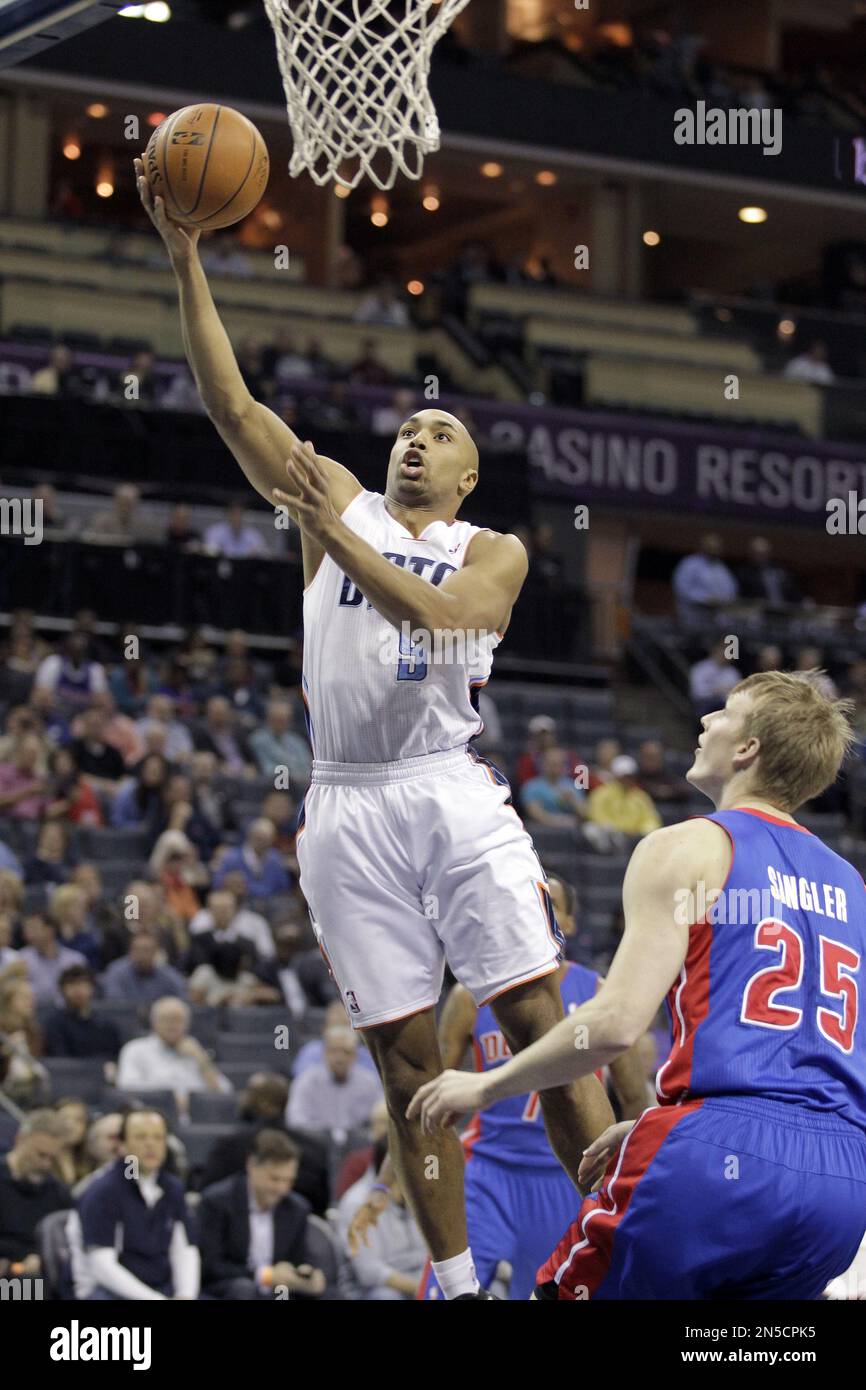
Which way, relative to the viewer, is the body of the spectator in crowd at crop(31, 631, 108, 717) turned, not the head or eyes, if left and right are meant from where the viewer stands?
facing the viewer

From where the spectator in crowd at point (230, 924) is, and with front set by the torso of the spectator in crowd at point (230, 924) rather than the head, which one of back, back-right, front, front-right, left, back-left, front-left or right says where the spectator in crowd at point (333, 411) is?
back

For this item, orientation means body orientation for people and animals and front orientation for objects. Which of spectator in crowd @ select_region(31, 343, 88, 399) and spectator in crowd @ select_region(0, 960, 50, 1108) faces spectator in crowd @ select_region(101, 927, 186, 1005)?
spectator in crowd @ select_region(31, 343, 88, 399)

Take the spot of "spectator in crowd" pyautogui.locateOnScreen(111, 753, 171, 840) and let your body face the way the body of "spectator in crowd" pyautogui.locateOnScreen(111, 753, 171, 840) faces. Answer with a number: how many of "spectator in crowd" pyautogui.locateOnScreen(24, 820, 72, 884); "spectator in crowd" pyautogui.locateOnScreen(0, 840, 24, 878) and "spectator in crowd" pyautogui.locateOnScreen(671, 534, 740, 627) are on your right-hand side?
2

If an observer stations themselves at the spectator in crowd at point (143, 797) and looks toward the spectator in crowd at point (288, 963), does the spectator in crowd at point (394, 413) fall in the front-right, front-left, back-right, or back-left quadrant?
back-left

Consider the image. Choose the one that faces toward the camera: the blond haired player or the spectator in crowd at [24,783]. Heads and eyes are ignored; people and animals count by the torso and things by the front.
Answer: the spectator in crowd

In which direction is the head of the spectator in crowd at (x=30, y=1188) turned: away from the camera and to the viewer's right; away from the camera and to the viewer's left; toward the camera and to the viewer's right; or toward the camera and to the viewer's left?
toward the camera and to the viewer's right

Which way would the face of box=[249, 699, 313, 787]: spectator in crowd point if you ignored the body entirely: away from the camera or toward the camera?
toward the camera

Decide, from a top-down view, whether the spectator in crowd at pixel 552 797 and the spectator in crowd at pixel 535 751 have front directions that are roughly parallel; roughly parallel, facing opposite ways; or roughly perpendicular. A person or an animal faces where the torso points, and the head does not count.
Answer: roughly parallel

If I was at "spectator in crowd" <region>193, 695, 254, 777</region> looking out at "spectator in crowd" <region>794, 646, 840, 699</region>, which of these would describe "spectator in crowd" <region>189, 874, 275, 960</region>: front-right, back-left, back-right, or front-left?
back-right

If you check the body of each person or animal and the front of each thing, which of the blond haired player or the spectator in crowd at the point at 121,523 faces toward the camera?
the spectator in crowd

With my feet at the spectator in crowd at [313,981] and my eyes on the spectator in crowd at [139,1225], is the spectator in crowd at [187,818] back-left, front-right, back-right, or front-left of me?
back-right

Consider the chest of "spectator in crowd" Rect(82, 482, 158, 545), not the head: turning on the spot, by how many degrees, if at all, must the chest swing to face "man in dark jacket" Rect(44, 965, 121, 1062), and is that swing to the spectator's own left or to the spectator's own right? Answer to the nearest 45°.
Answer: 0° — they already face them

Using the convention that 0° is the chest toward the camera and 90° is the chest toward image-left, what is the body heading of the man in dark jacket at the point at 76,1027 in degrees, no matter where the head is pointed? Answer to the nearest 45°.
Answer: approximately 0°

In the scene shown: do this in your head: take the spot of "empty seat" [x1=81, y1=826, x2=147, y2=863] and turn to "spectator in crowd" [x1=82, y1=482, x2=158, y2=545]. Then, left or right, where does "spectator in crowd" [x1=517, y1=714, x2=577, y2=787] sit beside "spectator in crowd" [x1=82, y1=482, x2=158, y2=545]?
right

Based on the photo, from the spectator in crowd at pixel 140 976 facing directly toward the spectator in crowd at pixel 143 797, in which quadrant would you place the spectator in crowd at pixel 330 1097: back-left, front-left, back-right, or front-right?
back-right

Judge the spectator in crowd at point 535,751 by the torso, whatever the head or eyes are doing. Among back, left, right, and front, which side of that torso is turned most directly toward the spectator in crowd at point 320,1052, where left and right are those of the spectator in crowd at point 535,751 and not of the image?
front

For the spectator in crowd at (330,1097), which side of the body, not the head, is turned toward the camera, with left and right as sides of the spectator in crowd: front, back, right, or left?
front
